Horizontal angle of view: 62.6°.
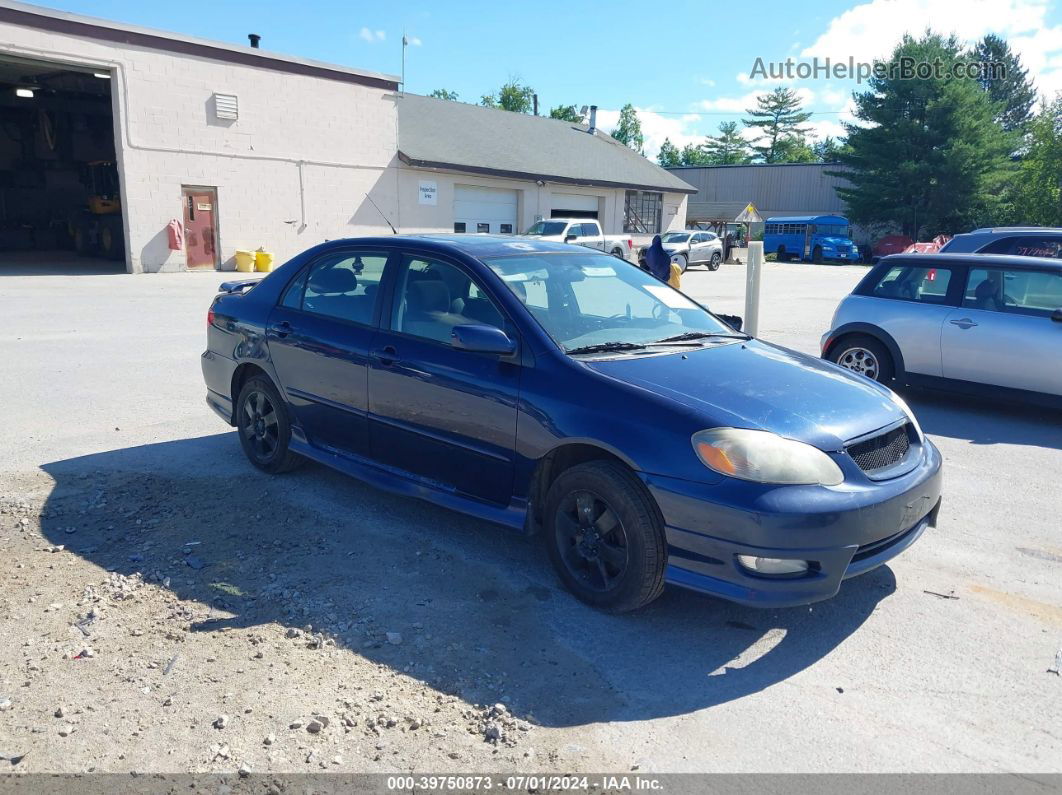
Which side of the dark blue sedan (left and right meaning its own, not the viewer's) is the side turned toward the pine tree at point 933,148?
left

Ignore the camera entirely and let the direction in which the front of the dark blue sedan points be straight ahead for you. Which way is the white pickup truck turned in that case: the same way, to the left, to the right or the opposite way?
to the right

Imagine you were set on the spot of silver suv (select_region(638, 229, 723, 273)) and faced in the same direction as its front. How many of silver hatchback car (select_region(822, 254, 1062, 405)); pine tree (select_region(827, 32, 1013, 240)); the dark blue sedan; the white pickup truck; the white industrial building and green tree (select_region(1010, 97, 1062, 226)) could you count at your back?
2

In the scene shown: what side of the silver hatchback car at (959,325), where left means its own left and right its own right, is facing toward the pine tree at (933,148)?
left

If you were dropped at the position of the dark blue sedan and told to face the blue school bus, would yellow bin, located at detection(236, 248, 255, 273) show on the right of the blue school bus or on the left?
left

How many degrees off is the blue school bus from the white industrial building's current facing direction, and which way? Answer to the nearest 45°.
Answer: approximately 90° to its left

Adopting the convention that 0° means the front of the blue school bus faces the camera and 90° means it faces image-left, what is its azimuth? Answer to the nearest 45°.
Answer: approximately 315°

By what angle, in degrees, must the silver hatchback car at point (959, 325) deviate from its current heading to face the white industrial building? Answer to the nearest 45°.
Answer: approximately 135° to its left

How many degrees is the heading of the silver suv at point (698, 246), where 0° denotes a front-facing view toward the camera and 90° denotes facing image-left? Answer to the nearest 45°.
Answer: approximately 45°

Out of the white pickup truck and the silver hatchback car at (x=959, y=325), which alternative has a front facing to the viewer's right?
the silver hatchback car

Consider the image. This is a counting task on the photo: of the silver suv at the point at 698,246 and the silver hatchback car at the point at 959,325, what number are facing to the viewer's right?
1

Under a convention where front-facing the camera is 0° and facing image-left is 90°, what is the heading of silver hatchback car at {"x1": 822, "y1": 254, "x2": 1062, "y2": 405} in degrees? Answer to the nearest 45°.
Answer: approximately 270°

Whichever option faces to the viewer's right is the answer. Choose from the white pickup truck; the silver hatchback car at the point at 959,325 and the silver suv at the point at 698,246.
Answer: the silver hatchback car at the point at 959,325

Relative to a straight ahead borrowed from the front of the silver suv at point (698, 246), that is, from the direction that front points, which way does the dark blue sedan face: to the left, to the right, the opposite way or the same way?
to the left
